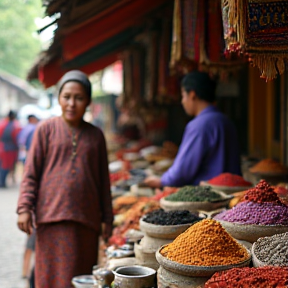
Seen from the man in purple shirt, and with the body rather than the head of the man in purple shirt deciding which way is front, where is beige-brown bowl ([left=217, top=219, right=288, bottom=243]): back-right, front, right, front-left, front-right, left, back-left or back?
back-left

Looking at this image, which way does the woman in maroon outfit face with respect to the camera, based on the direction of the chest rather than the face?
toward the camera

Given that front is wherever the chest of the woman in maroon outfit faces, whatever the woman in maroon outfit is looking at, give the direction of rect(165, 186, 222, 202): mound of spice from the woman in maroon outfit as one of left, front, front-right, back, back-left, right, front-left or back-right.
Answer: front-left

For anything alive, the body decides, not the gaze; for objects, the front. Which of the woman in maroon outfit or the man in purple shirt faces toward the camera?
the woman in maroon outfit

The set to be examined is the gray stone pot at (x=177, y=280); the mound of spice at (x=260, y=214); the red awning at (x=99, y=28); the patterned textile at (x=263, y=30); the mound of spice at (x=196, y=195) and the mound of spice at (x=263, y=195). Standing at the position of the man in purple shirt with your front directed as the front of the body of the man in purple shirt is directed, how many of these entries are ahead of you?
1

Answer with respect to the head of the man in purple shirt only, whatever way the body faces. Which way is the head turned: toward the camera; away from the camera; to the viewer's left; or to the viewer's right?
to the viewer's left

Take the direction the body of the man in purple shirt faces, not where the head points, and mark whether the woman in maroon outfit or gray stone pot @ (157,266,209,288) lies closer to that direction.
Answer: the woman in maroon outfit

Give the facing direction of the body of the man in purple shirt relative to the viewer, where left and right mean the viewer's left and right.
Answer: facing away from the viewer and to the left of the viewer

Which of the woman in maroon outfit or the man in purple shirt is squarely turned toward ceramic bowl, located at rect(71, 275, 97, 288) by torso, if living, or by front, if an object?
the woman in maroon outfit

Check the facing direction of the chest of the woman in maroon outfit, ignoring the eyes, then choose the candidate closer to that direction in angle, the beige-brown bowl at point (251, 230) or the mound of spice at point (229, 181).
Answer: the beige-brown bowl

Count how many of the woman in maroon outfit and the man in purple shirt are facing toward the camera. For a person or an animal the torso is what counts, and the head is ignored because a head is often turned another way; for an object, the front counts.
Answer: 1

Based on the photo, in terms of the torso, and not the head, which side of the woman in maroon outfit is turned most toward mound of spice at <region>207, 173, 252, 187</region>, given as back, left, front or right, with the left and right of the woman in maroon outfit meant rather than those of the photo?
left

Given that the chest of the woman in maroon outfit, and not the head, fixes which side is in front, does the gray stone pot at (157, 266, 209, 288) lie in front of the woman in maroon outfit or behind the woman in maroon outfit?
in front

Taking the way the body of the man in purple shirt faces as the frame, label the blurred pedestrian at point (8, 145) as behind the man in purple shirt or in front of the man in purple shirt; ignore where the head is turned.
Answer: in front
